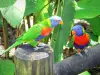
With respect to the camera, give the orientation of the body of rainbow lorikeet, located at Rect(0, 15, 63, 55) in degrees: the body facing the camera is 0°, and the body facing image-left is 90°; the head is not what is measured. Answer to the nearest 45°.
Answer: approximately 270°
